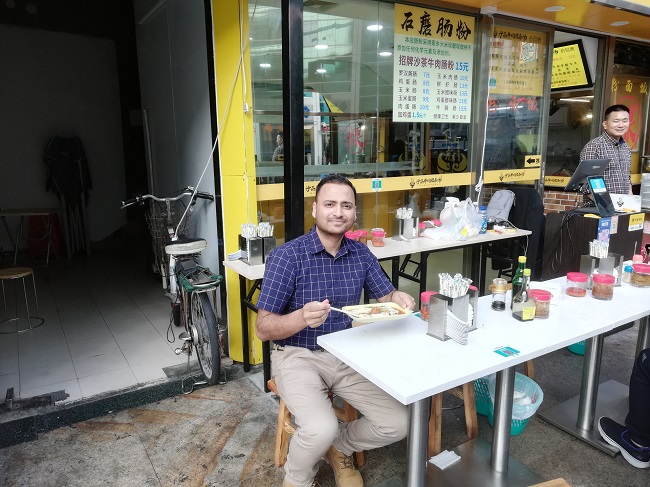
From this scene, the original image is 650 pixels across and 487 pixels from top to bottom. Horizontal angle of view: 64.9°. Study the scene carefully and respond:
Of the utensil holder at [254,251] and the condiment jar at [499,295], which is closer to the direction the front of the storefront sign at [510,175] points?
the condiment jar

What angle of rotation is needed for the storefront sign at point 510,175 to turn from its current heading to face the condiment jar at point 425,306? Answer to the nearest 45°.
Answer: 0° — it already faces it

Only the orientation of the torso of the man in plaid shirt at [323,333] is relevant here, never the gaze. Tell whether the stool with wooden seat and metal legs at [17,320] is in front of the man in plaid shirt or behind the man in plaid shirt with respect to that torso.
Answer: behind

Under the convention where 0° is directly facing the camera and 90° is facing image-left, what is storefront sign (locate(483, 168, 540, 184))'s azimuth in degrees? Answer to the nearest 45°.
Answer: approximately 0°

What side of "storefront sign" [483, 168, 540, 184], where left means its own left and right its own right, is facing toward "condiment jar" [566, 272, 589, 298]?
front

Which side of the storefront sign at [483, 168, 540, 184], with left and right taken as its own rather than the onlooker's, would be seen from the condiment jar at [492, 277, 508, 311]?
front

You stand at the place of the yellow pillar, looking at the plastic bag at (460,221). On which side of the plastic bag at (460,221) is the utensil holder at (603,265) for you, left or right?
right

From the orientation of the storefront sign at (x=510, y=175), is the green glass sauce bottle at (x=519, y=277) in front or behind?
in front

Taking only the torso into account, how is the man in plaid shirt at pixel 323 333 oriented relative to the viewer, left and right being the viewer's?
facing the viewer and to the right of the viewer

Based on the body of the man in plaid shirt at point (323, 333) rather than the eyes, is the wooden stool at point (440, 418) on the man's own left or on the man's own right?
on the man's own left

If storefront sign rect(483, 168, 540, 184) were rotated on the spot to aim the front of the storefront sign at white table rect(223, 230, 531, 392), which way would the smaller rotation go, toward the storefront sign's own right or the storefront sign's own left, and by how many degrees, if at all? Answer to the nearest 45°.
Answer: approximately 45° to the storefront sign's own right

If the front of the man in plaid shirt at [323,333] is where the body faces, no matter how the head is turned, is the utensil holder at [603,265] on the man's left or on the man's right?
on the man's left

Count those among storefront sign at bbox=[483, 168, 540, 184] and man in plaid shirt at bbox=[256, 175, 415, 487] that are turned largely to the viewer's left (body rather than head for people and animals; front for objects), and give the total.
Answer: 0
